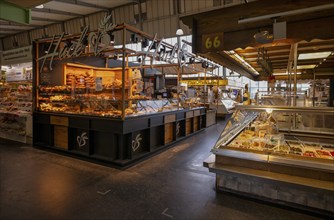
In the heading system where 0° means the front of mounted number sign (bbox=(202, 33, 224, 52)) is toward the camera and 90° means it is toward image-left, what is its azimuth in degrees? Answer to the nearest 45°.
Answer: approximately 0°

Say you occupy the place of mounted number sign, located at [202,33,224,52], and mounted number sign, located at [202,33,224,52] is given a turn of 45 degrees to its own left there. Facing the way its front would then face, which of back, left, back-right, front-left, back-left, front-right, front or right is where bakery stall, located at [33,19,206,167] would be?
back

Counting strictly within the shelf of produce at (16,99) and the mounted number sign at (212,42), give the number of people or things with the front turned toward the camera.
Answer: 2

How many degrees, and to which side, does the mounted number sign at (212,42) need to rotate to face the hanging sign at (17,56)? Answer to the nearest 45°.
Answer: approximately 135° to its right

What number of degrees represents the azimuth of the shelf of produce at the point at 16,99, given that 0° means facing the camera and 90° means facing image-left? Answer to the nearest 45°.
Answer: approximately 0°

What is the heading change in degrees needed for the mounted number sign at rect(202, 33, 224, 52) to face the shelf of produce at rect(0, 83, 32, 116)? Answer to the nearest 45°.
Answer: approximately 135° to its right

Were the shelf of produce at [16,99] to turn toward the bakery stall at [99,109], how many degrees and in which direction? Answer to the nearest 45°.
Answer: approximately 45° to its left
